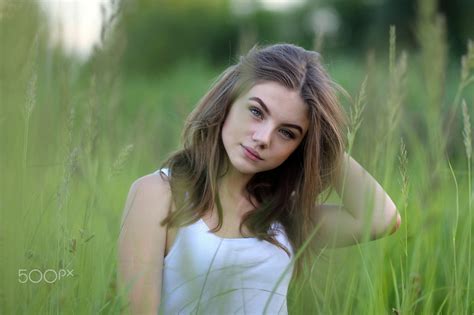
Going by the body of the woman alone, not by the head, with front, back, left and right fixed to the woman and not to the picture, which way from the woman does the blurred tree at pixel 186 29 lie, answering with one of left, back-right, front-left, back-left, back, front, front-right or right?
back

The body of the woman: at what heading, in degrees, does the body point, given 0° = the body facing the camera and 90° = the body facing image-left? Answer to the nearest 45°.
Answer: approximately 0°
